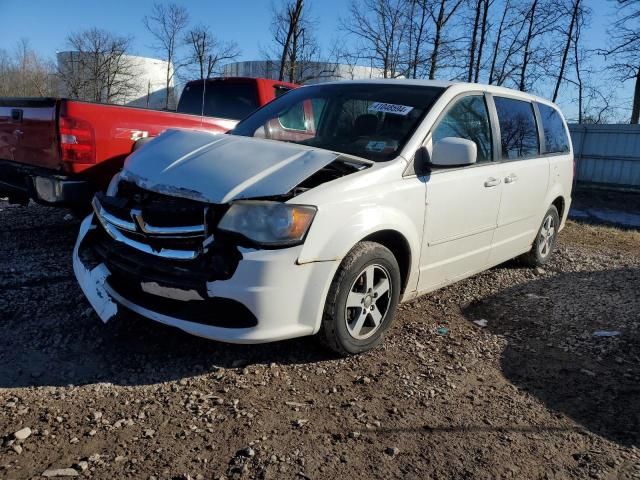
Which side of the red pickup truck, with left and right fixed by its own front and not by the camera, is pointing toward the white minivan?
right

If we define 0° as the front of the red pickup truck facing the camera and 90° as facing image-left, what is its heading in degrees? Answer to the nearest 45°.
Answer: approximately 225°

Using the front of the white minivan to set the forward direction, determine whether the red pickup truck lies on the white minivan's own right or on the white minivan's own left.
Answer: on the white minivan's own right

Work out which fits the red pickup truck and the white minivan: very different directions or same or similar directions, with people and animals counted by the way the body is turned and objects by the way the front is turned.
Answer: very different directions

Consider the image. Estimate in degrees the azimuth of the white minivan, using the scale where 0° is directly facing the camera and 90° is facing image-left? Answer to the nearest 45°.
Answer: approximately 45°

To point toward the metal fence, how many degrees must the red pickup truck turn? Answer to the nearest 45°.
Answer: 0° — it already faces it

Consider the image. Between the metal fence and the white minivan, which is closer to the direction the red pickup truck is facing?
the metal fence

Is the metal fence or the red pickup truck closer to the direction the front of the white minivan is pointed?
the red pickup truck

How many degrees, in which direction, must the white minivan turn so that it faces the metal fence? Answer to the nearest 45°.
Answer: approximately 180°
